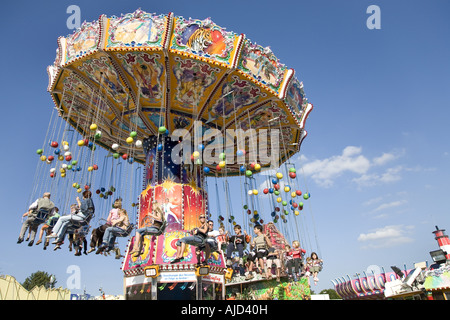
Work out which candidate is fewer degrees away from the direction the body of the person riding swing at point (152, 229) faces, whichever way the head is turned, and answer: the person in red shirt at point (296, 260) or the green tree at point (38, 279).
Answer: the green tree

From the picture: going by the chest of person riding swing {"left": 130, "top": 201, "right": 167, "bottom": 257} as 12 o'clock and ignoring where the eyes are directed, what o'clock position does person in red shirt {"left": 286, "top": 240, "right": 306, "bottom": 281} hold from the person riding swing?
The person in red shirt is roughly at 5 o'clock from the person riding swing.

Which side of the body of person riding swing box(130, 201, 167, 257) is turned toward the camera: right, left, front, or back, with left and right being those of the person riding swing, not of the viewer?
left
